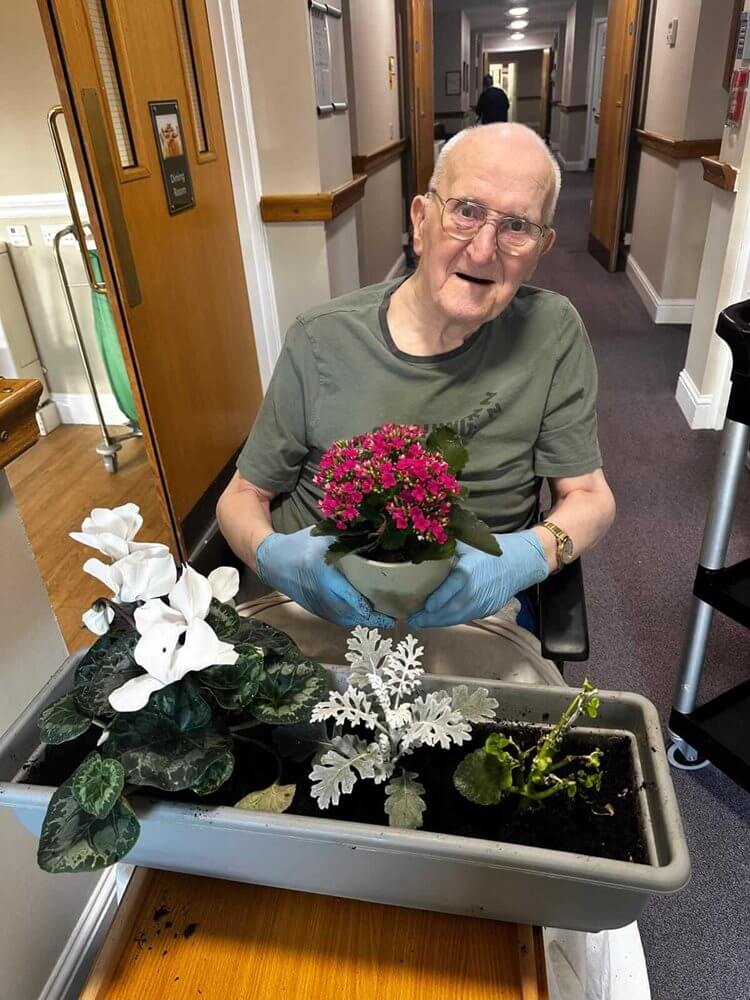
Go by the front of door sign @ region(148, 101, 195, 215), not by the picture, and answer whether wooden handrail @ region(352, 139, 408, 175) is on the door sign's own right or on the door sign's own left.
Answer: on the door sign's own left

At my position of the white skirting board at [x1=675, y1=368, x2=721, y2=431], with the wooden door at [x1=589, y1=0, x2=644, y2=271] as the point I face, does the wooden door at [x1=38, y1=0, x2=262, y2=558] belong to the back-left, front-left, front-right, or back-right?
back-left

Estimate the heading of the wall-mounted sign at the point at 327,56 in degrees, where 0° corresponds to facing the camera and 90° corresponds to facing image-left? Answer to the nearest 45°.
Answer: approximately 315°

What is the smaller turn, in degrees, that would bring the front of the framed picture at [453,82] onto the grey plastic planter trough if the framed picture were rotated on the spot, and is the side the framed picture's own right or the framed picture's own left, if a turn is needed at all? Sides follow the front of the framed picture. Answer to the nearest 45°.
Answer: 0° — it already faces it

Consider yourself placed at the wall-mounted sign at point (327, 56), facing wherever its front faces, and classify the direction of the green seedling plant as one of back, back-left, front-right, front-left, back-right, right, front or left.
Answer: front-right

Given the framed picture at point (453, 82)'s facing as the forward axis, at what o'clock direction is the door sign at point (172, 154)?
The door sign is roughly at 12 o'clock from the framed picture.

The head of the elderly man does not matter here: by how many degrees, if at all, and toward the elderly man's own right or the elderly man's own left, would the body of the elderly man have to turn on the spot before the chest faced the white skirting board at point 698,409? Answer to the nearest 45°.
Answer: approximately 135° to the elderly man's own left

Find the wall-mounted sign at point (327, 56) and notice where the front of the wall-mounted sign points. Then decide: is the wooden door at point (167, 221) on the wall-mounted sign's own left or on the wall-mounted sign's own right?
on the wall-mounted sign's own right

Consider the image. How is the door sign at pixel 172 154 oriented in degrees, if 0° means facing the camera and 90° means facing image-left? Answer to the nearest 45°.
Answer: approximately 315°

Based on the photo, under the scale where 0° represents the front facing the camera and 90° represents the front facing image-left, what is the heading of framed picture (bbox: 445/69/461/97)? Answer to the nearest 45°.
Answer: approximately 0°
